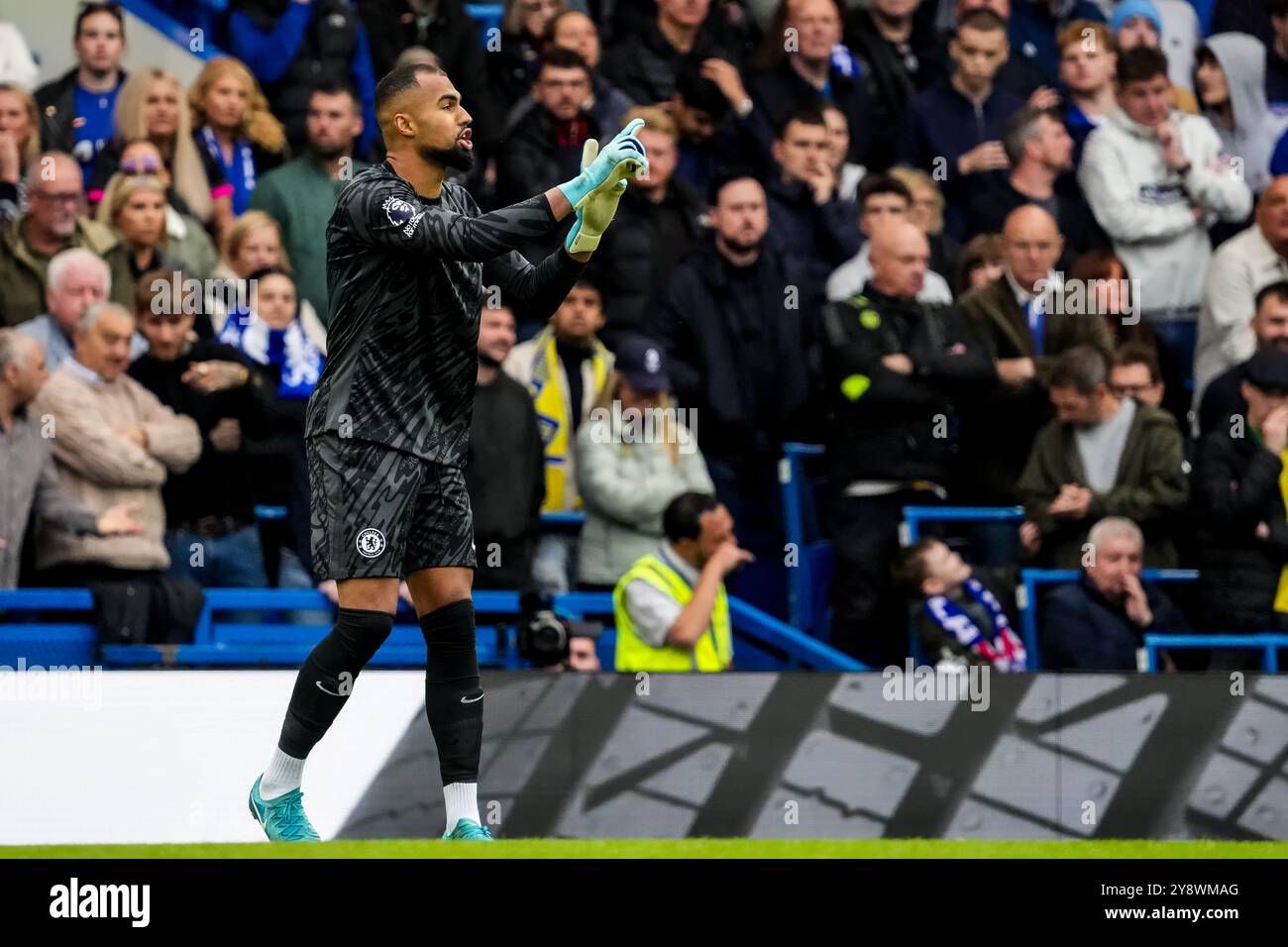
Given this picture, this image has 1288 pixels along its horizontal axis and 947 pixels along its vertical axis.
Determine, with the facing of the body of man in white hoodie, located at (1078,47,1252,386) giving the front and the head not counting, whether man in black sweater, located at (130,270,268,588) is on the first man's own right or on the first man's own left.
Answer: on the first man's own right

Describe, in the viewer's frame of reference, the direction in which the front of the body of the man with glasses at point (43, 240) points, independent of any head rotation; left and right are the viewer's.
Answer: facing the viewer and to the right of the viewer

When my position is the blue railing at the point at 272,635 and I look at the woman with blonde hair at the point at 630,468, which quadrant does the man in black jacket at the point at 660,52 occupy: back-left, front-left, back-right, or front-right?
front-left

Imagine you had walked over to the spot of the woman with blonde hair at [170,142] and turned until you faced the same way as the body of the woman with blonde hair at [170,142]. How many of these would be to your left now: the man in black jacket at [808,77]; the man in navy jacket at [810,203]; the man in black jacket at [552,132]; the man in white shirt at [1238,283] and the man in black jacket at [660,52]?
5

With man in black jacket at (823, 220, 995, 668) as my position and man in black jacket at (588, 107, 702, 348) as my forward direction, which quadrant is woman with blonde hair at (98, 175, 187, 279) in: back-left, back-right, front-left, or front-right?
front-left

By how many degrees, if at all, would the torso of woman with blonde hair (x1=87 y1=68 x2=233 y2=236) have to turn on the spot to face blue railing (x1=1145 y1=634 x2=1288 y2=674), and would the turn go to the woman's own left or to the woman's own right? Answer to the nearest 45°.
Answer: approximately 45° to the woman's own left

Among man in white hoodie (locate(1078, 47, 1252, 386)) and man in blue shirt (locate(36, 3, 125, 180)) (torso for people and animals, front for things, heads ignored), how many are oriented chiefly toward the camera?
2

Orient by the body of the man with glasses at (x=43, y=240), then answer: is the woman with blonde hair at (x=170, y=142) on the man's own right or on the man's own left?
on the man's own left

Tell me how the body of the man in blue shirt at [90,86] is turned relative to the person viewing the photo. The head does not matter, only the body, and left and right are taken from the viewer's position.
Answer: facing the viewer

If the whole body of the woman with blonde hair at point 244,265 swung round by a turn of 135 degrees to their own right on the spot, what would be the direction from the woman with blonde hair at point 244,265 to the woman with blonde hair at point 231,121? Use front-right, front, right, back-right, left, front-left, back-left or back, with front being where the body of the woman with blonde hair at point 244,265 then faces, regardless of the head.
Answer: right

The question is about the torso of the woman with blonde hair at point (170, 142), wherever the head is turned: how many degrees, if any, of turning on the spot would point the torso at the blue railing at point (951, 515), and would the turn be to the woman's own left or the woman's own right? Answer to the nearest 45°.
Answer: approximately 90° to the woman's own left

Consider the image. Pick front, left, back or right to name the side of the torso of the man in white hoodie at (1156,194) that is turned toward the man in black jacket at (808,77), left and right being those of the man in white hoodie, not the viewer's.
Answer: right

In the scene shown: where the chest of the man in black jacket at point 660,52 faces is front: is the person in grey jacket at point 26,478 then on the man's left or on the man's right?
on the man's right
